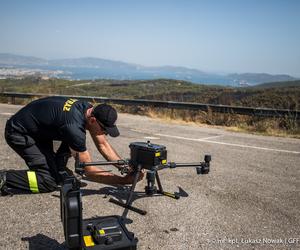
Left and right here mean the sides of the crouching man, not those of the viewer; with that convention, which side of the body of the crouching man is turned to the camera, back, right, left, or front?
right

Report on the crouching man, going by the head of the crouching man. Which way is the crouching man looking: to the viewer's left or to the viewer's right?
to the viewer's right

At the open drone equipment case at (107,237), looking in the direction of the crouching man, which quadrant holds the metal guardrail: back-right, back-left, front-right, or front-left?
front-right

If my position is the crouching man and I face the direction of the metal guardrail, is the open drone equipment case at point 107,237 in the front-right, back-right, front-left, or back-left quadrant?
back-right

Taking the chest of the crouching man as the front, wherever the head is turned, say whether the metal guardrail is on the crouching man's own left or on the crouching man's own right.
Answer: on the crouching man's own left

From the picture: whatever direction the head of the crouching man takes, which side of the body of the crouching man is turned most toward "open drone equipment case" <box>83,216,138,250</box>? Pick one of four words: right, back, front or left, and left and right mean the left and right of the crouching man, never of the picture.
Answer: right
